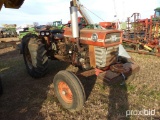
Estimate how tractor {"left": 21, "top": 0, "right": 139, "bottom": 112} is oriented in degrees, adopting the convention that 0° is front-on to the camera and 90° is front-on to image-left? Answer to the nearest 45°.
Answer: approximately 315°
